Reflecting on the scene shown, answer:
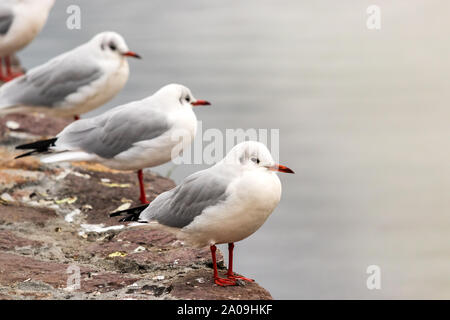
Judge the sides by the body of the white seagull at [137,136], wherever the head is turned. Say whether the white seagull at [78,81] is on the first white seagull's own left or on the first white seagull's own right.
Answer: on the first white seagull's own left

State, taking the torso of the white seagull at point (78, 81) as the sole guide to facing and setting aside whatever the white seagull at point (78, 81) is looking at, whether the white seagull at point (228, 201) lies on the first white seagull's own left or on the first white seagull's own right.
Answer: on the first white seagull's own right

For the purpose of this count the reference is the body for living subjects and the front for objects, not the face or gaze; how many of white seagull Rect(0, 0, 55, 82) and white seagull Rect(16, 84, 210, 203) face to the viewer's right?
2

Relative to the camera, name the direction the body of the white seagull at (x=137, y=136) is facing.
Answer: to the viewer's right

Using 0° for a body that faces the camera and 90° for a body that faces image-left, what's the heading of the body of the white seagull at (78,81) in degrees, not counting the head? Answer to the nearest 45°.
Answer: approximately 270°

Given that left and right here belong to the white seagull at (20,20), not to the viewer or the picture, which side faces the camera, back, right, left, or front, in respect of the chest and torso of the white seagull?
right

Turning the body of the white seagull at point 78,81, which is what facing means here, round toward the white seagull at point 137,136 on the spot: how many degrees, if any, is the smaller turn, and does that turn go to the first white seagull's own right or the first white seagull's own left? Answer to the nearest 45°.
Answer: approximately 90° to the first white seagull's own right
